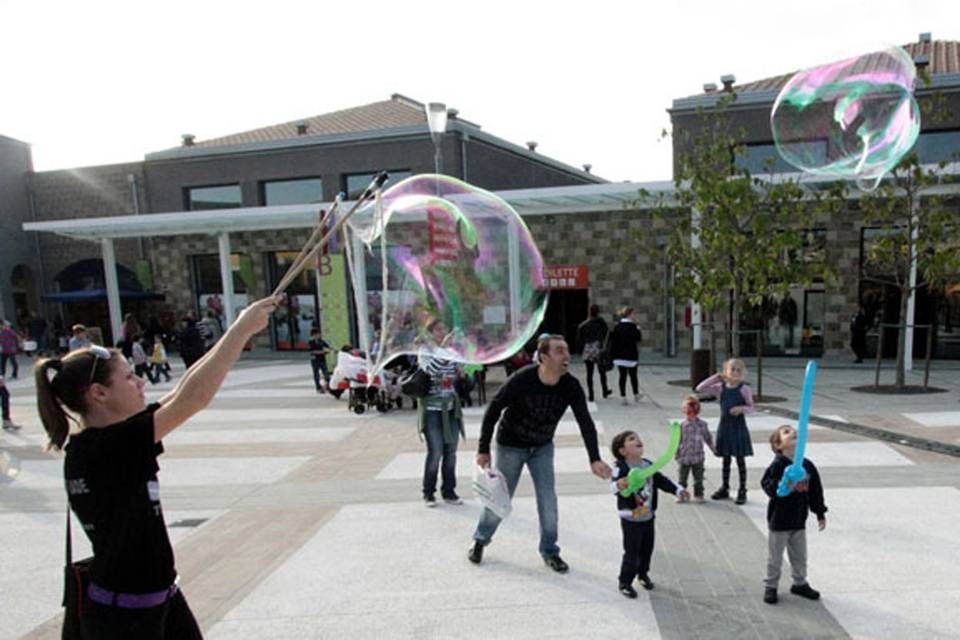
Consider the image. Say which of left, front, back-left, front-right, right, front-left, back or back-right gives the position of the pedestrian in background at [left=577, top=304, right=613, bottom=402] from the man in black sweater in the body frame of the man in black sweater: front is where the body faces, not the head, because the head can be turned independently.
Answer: back-left

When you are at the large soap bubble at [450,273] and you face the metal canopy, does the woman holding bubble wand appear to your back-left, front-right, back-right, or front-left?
back-left

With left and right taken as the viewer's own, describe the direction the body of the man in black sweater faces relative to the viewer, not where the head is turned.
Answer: facing the viewer and to the right of the viewer

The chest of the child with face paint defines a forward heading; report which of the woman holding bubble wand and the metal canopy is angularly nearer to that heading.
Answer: the woman holding bubble wand

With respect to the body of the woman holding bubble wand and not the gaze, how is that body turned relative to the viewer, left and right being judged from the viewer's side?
facing to the right of the viewer

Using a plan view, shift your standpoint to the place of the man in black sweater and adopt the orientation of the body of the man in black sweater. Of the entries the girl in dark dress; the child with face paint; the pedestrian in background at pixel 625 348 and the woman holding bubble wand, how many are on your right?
1

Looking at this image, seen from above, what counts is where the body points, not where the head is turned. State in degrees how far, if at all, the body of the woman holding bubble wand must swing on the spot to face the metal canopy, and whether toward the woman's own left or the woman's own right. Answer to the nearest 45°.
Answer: approximately 90° to the woman's own left

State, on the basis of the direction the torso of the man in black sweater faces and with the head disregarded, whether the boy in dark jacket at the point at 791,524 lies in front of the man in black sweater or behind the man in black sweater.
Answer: in front

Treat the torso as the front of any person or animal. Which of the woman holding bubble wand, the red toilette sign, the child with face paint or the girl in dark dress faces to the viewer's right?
the woman holding bubble wand

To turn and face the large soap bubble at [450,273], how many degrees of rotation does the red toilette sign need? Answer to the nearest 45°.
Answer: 0° — it already faces it

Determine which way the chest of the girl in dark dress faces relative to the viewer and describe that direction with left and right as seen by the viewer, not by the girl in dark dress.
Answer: facing the viewer

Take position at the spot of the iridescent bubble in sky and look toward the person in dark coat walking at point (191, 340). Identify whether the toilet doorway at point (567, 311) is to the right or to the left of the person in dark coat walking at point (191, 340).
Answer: right
